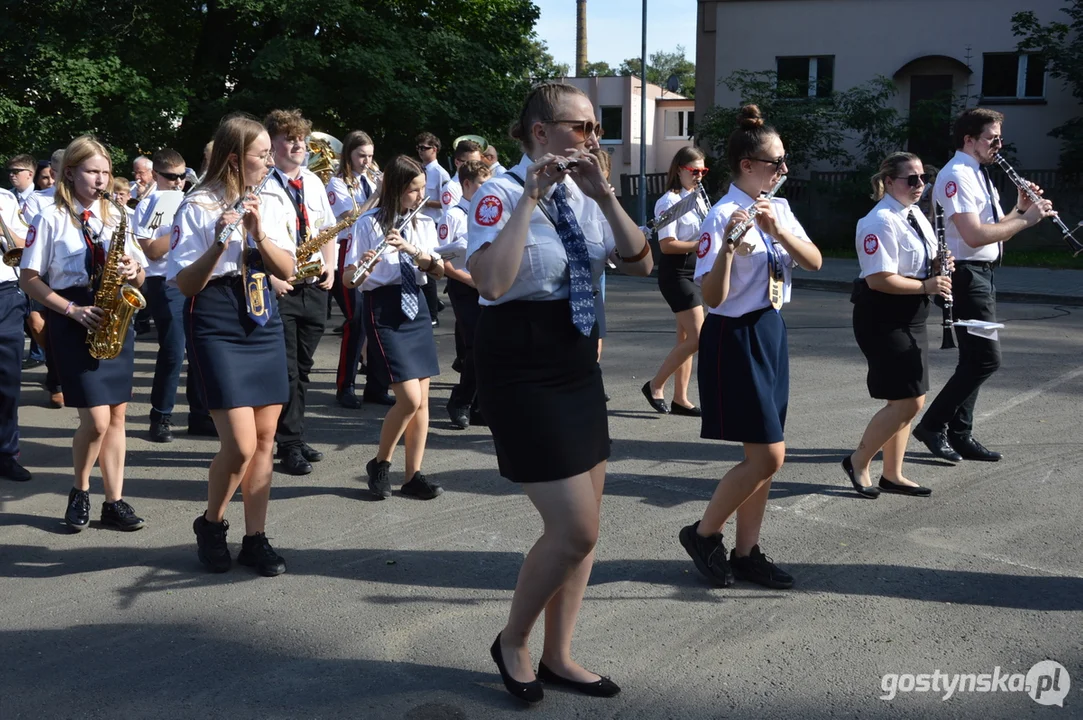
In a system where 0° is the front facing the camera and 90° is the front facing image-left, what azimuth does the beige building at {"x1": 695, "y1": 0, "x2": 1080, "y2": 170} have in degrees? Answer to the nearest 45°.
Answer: approximately 0°

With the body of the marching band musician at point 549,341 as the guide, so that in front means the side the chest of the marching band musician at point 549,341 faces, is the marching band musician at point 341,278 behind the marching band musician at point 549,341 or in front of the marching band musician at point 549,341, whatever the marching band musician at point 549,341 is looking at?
behind

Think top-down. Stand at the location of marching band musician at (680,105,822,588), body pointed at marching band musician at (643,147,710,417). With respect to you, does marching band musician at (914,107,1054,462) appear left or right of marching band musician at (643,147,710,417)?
right

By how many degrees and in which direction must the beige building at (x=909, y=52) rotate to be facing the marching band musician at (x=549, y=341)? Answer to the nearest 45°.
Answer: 0° — it already faces them
